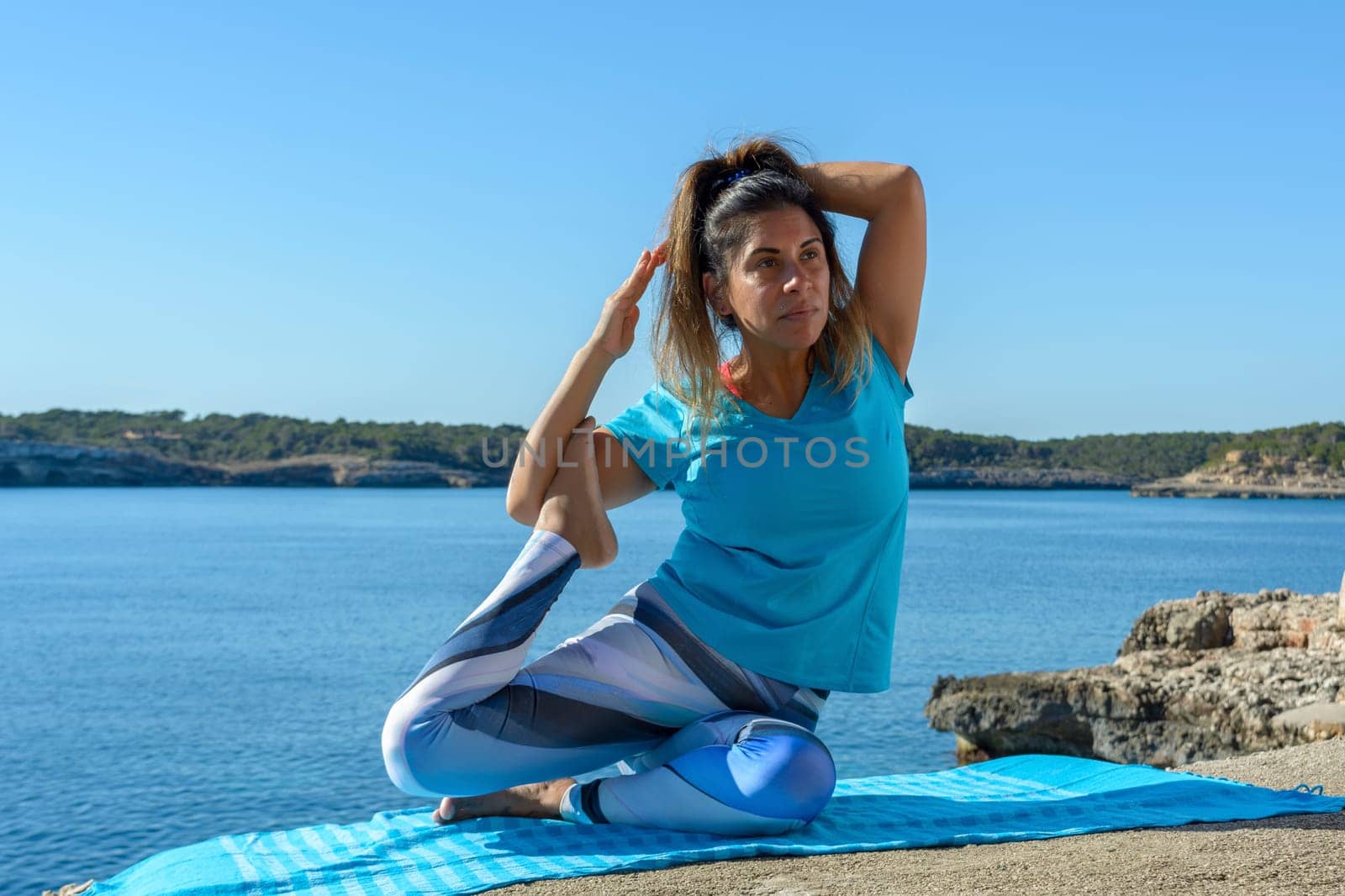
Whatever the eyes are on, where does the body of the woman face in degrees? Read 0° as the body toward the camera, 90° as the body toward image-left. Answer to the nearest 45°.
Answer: approximately 0°

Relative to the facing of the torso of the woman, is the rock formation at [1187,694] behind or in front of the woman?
behind

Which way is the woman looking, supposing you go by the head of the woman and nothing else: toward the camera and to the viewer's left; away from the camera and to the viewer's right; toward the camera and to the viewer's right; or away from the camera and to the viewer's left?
toward the camera and to the viewer's right
